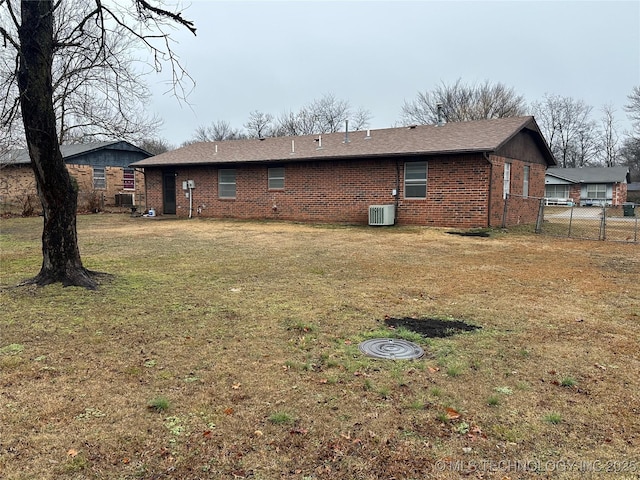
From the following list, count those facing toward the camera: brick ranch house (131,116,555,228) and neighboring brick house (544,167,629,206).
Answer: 1

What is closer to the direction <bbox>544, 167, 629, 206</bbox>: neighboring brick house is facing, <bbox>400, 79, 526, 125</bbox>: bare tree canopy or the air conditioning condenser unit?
the air conditioning condenser unit

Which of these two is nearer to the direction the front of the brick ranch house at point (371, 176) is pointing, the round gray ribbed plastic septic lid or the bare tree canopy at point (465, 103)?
the bare tree canopy

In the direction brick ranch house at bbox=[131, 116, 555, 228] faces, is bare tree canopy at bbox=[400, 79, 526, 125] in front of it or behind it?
in front

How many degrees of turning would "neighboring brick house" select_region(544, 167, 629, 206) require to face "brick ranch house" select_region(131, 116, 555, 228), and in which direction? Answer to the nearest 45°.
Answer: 0° — it already faces it

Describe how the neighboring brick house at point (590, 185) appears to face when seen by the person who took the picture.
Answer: facing the viewer

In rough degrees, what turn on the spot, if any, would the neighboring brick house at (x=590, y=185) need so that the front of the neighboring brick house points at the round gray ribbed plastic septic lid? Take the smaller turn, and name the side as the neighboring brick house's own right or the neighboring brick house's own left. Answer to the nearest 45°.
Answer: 0° — it already faces it

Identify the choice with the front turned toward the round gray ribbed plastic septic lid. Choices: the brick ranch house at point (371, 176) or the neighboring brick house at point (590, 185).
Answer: the neighboring brick house

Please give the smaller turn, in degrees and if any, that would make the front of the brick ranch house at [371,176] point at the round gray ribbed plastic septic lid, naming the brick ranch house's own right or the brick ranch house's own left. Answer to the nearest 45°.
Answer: approximately 135° to the brick ranch house's own right

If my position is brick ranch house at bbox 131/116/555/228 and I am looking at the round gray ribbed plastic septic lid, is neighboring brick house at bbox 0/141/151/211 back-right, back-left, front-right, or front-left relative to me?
back-right
